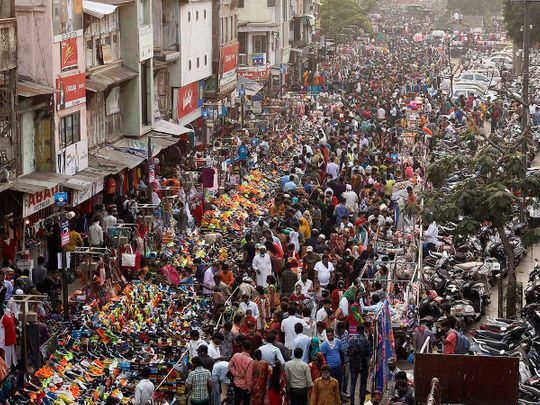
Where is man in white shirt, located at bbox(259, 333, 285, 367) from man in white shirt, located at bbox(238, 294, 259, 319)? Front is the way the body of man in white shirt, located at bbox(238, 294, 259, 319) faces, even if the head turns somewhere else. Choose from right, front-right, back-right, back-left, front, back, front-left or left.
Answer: front-left

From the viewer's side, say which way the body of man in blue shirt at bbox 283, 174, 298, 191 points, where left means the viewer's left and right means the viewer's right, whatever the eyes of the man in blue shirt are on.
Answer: facing away from the viewer

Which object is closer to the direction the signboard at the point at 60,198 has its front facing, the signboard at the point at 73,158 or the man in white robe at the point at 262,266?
the man in white robe

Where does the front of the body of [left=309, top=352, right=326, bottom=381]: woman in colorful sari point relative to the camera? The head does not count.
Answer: away from the camera

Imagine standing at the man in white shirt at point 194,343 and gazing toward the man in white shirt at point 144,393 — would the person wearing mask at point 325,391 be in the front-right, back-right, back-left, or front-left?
front-left

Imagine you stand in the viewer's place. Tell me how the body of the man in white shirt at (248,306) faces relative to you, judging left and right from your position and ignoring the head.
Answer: facing the viewer and to the left of the viewer

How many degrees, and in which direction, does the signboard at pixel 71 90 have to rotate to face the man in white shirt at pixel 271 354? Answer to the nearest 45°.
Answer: approximately 45° to its right

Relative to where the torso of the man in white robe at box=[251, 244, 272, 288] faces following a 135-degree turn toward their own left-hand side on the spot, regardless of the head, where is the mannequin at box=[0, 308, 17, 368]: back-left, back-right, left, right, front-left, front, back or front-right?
back

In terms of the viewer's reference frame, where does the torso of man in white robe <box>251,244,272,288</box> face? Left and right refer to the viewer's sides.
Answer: facing the viewer

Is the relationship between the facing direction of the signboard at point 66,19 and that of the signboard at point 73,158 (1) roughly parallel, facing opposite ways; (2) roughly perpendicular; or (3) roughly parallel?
roughly parallel

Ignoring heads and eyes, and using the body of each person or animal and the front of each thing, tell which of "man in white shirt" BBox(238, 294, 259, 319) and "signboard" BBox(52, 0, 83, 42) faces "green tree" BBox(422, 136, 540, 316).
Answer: the signboard

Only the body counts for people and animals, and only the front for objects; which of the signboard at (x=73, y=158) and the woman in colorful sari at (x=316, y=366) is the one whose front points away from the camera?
the woman in colorful sari

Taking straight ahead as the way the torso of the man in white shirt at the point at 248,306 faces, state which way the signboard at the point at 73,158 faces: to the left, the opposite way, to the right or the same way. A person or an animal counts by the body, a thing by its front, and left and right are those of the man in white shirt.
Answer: to the left

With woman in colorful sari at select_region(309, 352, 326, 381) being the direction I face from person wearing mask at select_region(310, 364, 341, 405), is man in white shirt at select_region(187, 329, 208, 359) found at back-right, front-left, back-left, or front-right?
front-left

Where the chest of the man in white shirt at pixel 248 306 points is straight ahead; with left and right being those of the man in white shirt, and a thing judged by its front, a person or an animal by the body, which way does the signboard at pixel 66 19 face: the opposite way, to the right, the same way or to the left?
to the left
